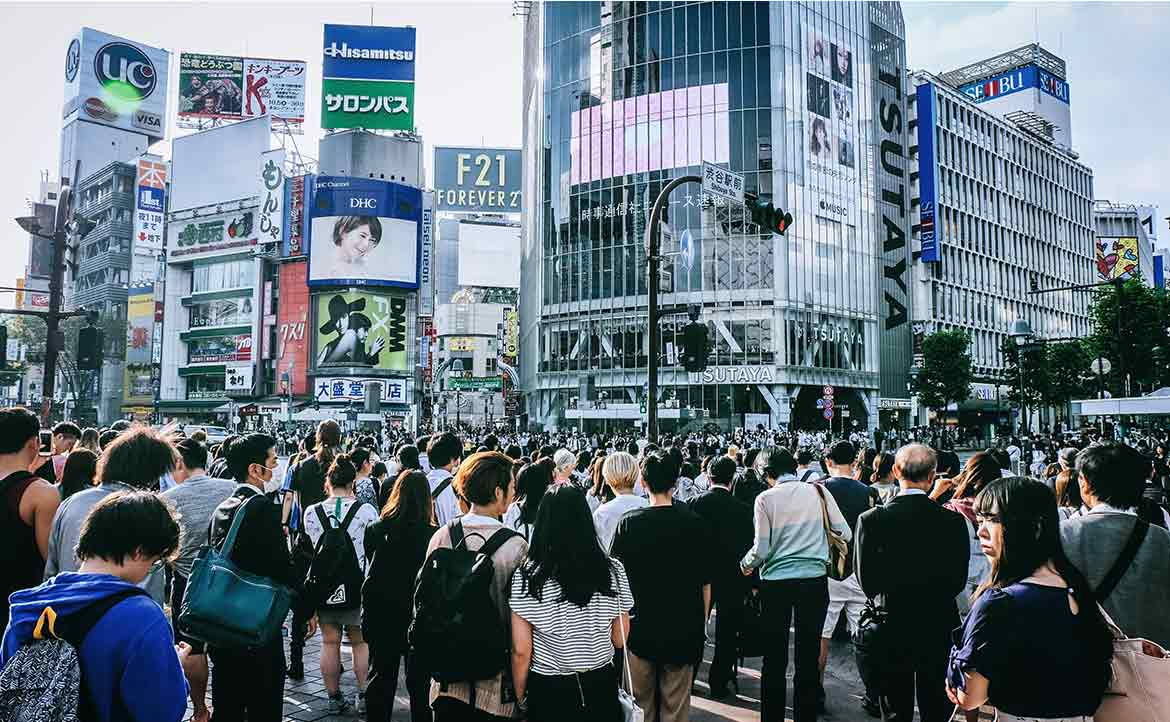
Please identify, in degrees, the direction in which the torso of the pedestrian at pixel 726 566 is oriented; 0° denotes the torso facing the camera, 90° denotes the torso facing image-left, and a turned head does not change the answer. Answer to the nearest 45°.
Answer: approximately 180°

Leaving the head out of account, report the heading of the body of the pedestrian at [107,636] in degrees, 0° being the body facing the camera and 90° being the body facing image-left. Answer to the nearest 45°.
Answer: approximately 225°

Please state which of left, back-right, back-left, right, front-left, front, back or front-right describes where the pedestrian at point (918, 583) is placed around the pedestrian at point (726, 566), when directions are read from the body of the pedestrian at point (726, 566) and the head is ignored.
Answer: back-right

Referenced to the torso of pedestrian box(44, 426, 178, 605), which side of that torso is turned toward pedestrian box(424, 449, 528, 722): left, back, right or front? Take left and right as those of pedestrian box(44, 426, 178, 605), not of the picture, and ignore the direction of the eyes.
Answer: right

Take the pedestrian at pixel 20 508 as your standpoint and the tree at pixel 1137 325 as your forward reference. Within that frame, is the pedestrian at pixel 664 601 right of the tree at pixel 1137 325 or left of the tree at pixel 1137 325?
right

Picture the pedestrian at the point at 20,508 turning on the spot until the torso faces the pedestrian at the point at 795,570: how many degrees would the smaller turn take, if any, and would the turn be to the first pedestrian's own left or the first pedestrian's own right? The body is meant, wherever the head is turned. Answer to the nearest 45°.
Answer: approximately 90° to the first pedestrian's own right

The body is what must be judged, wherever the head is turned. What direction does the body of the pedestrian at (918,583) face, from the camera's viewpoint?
away from the camera

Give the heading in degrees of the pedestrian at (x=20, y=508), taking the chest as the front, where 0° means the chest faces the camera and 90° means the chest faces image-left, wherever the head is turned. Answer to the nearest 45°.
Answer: approximately 180°

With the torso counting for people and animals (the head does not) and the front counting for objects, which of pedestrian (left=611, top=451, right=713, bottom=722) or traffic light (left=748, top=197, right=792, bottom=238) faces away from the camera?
the pedestrian
